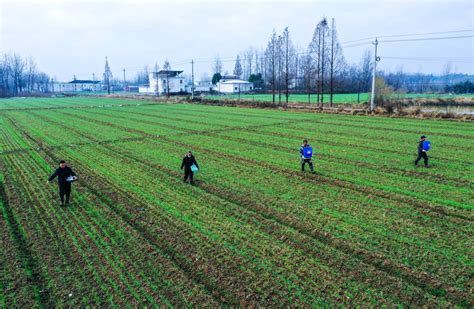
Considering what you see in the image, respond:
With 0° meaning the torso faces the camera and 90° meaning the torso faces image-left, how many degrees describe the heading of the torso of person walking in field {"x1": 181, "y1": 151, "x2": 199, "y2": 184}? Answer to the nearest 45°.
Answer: approximately 0°

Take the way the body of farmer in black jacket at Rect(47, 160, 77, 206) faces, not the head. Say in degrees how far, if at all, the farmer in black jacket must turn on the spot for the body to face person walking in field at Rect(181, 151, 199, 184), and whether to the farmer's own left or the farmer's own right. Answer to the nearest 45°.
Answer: approximately 90° to the farmer's own left

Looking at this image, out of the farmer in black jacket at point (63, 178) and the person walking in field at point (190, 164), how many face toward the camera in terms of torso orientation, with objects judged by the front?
2

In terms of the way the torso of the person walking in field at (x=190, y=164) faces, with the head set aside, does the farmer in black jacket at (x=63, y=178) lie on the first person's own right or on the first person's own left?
on the first person's own right
